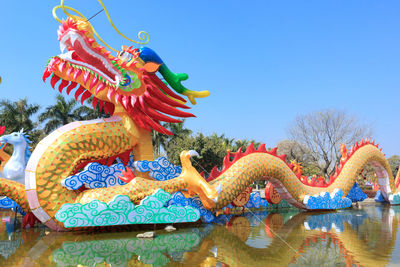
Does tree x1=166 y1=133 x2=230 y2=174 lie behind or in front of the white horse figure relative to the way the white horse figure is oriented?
behind

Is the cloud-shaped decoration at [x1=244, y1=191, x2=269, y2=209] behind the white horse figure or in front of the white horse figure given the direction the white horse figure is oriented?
behind

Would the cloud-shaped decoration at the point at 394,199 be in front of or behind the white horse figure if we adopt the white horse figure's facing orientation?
behind

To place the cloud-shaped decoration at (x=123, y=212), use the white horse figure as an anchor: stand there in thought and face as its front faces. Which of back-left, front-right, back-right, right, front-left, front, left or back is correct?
back-left

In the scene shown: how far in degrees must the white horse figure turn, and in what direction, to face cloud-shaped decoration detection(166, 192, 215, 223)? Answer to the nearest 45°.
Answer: approximately 135° to its left

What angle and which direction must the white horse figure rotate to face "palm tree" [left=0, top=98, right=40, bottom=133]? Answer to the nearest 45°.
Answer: approximately 90° to its right

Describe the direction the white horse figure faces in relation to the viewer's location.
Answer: facing to the left of the viewer

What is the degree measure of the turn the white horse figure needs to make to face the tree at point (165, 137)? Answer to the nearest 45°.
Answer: approximately 135° to its right

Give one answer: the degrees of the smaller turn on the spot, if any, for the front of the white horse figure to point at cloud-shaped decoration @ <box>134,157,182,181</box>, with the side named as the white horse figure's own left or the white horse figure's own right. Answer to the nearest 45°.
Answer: approximately 135° to the white horse figure's own left

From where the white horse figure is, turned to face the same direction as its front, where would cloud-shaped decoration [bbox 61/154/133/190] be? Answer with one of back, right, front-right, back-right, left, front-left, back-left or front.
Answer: back-left

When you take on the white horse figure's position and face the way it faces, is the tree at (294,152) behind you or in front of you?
behind
